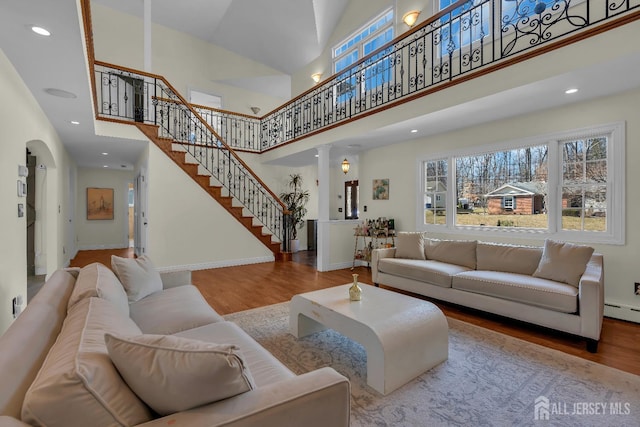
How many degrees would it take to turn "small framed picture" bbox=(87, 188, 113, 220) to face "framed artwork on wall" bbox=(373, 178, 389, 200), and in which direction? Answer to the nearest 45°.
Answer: approximately 45° to its left

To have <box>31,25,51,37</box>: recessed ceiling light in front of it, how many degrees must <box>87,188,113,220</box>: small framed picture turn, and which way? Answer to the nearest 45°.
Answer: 0° — it already faces it

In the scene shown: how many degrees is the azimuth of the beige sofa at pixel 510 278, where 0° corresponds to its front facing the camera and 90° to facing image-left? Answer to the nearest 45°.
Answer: approximately 45°

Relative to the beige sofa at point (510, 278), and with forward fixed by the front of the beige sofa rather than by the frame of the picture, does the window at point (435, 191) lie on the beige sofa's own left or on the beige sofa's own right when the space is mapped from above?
on the beige sofa's own right

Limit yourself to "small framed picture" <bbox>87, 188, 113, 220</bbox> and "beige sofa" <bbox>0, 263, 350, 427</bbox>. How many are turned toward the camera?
1

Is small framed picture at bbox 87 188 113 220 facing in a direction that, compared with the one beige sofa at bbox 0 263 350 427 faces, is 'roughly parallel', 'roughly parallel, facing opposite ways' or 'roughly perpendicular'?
roughly perpendicular

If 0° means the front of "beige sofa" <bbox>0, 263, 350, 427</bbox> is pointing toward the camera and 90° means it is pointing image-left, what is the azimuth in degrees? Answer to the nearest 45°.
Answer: approximately 270°

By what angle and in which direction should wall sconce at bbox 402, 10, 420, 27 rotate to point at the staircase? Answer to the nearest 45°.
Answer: approximately 45° to its right

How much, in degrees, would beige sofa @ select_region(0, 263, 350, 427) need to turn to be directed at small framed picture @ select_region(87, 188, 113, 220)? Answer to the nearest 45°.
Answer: approximately 90° to its left

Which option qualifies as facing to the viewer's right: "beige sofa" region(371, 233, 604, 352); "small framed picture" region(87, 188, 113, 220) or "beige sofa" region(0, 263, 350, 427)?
"beige sofa" region(0, 263, 350, 427)
